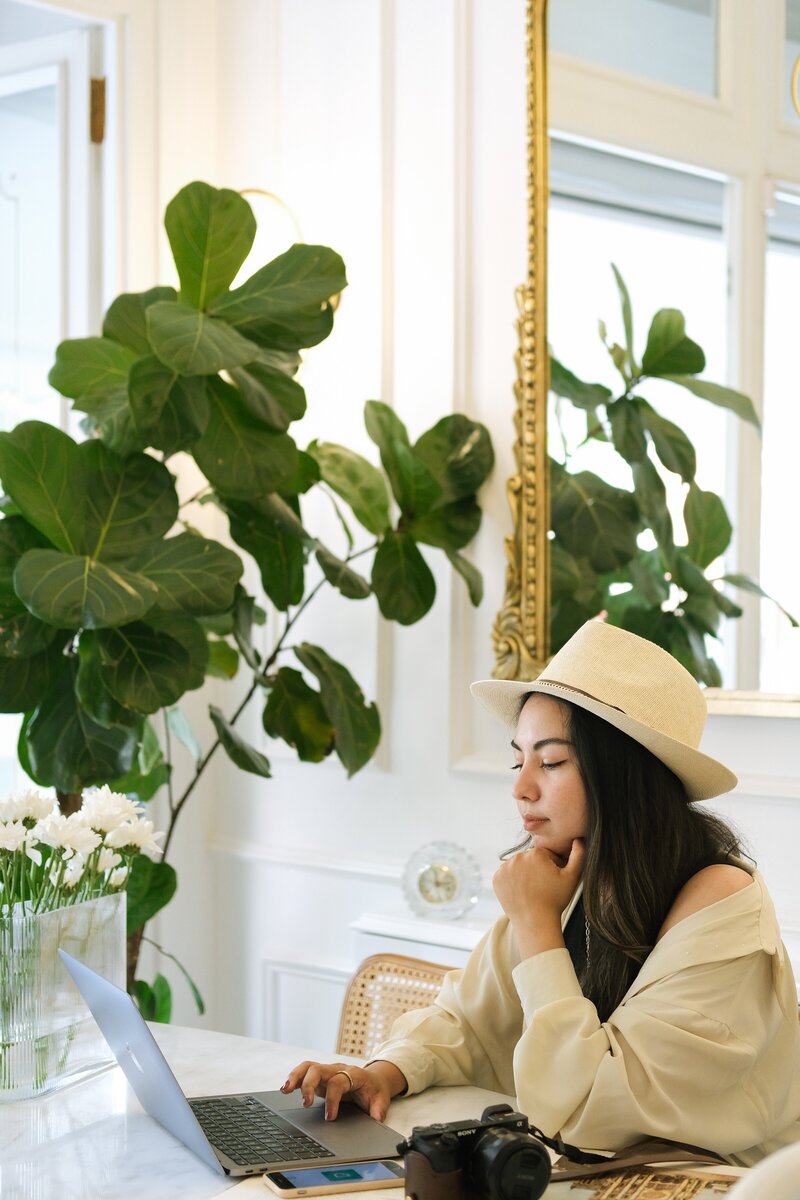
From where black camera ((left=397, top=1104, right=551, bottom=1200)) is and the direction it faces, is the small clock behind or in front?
behind

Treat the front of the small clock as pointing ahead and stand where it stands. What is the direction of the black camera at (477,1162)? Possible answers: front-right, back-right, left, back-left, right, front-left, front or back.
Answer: front

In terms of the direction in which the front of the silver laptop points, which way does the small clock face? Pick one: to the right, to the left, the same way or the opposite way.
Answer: to the right

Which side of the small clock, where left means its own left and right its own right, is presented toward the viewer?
front

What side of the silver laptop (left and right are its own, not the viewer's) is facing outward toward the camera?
right

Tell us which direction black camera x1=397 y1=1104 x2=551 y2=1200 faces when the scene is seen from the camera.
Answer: facing the viewer and to the right of the viewer

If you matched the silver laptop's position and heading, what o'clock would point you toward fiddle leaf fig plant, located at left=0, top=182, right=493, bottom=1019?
The fiddle leaf fig plant is roughly at 9 o'clock from the silver laptop.

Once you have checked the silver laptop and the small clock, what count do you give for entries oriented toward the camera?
1

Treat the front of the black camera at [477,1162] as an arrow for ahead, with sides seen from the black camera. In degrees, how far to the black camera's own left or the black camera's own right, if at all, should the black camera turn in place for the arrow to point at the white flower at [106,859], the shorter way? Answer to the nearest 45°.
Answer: approximately 180°

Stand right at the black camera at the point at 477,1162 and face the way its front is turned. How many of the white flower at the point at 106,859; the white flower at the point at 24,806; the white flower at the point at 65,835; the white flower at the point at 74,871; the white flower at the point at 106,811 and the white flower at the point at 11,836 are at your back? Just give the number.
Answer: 6

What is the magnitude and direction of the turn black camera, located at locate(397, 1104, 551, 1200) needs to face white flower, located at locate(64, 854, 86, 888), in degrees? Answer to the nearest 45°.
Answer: approximately 180°
